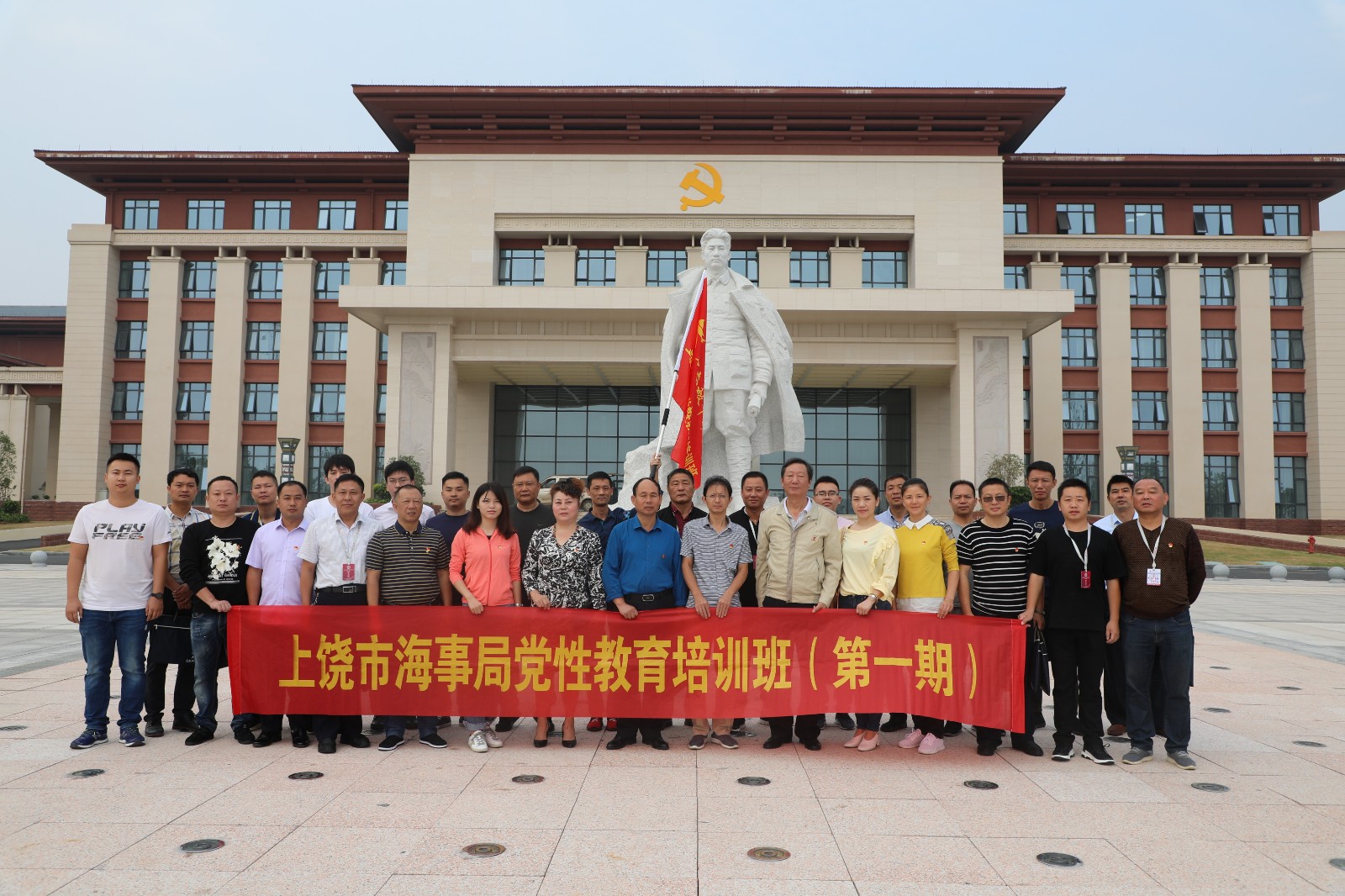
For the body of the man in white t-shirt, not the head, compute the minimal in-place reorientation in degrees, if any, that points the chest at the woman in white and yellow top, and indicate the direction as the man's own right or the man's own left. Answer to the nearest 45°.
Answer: approximately 45° to the man's own left

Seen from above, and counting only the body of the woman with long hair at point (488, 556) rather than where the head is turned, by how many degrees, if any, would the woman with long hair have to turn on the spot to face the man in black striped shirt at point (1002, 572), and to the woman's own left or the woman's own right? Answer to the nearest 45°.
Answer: approximately 90° to the woman's own left

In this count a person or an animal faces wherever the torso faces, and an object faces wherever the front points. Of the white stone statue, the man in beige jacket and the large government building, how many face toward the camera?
3

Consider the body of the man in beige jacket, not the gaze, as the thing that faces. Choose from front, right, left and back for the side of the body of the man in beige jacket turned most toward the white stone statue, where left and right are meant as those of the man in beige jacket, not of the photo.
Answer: back

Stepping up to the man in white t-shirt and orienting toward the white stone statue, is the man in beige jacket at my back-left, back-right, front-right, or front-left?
front-right

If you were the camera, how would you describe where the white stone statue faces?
facing the viewer

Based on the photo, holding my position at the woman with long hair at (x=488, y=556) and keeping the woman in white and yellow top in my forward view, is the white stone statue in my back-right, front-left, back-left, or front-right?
front-left

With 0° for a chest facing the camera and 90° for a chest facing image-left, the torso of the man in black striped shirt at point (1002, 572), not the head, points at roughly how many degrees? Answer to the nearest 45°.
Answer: approximately 0°

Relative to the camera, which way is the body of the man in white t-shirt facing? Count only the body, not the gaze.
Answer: toward the camera

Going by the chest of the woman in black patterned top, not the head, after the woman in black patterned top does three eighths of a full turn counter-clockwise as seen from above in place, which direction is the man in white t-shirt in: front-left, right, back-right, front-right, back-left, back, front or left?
back-left

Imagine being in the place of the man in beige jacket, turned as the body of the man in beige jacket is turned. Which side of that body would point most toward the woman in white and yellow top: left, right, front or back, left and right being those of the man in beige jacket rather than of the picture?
left

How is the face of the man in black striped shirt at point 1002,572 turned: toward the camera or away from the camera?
toward the camera

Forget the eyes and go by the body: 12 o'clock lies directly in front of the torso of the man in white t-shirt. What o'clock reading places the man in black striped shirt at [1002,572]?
The man in black striped shirt is roughly at 10 o'clock from the man in white t-shirt.

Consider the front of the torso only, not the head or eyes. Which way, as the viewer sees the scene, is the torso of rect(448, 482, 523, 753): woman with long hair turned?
toward the camera

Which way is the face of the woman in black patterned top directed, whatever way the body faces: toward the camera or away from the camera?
toward the camera
